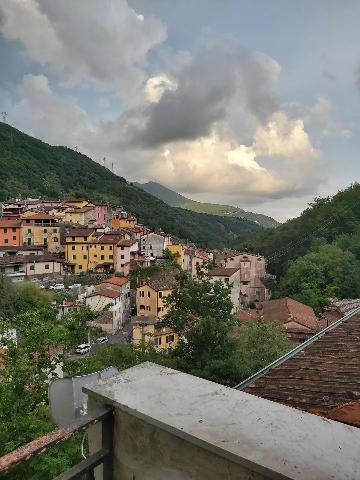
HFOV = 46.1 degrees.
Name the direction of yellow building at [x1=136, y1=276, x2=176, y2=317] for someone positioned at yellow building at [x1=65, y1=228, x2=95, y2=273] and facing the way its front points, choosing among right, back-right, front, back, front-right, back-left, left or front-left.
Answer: front-left

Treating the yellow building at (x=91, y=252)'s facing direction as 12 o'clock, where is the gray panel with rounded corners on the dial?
The gray panel with rounded corners is roughly at 12 o'clock from the yellow building.

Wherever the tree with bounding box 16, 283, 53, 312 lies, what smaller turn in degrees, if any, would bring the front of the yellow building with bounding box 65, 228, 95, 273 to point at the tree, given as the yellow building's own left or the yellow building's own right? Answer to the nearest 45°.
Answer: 0° — it already faces it

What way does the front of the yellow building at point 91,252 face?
toward the camera

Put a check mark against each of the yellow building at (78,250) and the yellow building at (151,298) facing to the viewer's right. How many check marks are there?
0

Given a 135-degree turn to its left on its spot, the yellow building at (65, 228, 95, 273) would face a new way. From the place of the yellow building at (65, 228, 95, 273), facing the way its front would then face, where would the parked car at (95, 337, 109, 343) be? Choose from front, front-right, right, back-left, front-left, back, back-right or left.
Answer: back-right

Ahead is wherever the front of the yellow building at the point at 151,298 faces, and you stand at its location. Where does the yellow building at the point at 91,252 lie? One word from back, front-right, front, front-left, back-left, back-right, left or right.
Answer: right

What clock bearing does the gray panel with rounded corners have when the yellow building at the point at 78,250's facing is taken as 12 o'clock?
The gray panel with rounded corners is roughly at 12 o'clock from the yellow building.

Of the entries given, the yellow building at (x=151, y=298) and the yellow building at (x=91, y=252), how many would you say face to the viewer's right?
0

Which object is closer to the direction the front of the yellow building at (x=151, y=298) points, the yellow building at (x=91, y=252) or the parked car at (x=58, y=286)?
the parked car

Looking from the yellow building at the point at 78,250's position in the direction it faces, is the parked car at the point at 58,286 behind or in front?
in front

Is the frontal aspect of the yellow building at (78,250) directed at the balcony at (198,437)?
yes

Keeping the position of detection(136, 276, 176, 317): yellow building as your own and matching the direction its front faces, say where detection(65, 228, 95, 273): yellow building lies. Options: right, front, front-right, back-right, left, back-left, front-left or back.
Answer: right

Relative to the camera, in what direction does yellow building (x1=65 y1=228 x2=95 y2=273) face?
facing the viewer

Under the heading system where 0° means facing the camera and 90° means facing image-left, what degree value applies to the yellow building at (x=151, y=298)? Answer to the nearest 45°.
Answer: approximately 45°

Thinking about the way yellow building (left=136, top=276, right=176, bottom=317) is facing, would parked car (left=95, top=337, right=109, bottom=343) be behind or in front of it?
in front

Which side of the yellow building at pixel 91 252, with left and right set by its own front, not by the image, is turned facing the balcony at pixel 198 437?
front

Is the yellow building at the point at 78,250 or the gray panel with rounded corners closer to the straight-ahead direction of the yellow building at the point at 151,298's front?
the gray panel with rounded corners
